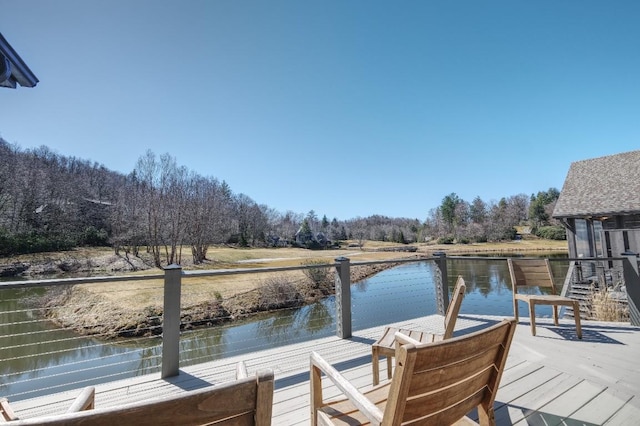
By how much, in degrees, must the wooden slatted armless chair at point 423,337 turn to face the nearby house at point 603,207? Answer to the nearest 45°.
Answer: approximately 135° to its right

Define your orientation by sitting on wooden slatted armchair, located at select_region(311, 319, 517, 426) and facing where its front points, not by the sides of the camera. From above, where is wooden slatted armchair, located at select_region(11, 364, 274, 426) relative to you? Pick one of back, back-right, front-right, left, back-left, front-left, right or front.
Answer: left

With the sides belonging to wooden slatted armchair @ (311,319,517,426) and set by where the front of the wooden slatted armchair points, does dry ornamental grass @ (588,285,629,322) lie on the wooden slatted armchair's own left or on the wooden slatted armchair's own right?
on the wooden slatted armchair's own right

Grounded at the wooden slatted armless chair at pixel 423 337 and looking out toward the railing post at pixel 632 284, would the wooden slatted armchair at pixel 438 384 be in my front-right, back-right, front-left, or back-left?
back-right

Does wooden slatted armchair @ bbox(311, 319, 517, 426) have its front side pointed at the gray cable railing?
yes

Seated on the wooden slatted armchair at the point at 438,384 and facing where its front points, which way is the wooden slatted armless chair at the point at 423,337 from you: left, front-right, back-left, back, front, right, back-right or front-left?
front-right

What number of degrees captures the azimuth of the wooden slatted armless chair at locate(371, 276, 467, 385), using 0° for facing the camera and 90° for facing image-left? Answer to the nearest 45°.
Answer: approximately 90°

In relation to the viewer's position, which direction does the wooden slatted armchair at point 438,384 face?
facing away from the viewer and to the left of the viewer

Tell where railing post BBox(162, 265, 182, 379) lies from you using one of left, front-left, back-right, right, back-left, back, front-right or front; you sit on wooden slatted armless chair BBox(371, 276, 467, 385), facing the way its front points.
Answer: front

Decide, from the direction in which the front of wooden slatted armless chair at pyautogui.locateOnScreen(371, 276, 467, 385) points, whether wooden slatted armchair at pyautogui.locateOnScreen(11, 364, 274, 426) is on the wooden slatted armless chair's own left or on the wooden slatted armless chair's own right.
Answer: on the wooden slatted armless chair's own left

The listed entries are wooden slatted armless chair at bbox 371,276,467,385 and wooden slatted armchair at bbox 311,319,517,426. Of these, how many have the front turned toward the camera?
0

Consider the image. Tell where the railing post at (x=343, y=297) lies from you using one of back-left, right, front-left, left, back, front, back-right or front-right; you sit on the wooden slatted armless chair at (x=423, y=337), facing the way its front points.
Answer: front-right

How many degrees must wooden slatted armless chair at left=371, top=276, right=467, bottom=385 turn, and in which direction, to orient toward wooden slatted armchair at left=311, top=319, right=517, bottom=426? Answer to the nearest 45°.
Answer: approximately 90° to its left

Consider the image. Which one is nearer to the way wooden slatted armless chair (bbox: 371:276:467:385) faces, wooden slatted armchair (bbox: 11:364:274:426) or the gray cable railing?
the gray cable railing

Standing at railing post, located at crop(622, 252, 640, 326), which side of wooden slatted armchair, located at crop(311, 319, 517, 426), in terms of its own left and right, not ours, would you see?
right
